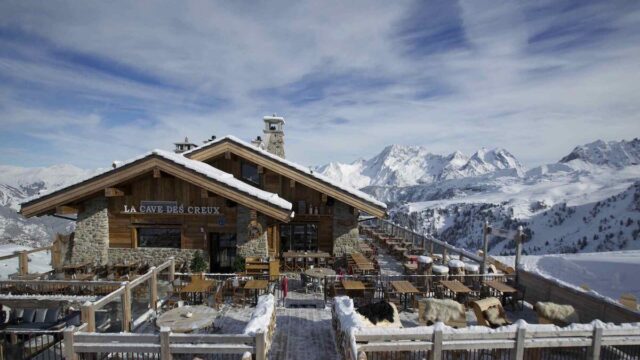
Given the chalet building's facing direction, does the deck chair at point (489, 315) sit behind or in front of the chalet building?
in front

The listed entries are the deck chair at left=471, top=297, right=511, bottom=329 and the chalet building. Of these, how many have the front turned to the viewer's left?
0

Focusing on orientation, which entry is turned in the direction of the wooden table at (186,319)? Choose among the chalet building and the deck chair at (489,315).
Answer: the chalet building

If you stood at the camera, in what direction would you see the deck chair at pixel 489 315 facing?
facing the viewer and to the right of the viewer

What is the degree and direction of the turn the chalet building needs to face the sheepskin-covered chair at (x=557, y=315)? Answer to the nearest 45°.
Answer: approximately 45° to its left

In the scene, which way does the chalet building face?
toward the camera

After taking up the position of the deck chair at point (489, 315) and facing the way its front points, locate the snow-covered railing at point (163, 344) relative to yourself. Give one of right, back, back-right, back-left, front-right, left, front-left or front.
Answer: right

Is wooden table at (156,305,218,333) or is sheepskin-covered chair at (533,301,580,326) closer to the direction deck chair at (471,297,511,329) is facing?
the sheepskin-covered chair
